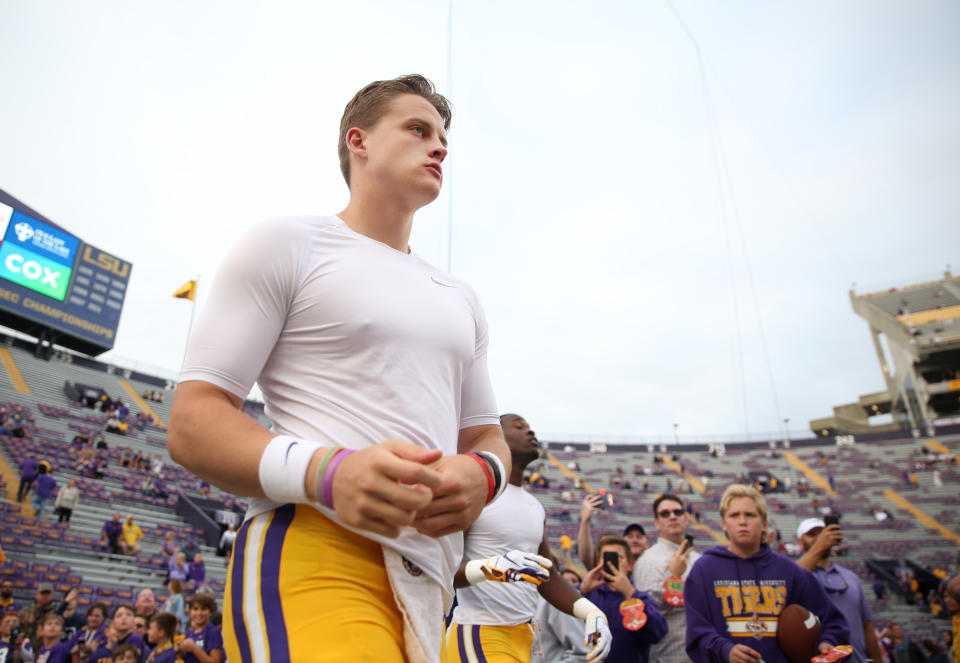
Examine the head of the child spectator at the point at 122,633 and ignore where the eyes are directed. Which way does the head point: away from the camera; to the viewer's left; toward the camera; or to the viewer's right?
toward the camera

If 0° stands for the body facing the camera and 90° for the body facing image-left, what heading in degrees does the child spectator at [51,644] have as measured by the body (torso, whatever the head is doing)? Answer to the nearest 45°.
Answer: approximately 0°

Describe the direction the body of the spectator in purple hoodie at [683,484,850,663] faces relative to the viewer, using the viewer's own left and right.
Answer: facing the viewer

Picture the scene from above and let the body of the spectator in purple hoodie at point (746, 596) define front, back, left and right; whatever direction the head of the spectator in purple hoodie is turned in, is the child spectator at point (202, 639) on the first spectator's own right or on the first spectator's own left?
on the first spectator's own right

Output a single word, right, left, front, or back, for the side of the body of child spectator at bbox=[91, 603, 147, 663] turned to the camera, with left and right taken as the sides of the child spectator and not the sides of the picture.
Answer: front

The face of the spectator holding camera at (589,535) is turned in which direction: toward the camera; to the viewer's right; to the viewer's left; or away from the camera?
toward the camera

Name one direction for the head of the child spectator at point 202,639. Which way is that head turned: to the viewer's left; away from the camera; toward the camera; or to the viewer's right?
toward the camera

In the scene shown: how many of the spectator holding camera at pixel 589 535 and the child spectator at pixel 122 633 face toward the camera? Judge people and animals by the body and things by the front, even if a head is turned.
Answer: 2

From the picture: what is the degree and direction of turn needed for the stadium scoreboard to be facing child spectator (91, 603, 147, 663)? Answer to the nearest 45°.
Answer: approximately 45° to its right

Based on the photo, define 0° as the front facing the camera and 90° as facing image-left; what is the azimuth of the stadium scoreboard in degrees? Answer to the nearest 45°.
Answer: approximately 315°

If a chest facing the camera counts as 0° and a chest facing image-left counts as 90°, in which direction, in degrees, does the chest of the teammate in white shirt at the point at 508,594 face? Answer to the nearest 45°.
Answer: approximately 315°

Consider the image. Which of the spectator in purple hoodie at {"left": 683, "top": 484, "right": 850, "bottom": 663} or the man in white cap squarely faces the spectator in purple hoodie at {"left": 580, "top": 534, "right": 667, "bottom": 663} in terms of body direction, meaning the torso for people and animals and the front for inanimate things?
the man in white cap

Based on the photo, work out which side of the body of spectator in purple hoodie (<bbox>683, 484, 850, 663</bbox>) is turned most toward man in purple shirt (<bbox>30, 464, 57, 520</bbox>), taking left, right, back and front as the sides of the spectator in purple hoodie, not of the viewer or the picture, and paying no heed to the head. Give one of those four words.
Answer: right

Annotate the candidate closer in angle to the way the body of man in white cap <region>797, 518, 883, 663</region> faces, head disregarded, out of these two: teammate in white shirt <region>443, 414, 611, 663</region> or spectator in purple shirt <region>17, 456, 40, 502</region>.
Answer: the teammate in white shirt

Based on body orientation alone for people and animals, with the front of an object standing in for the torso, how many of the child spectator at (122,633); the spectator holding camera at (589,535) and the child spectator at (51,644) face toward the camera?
3

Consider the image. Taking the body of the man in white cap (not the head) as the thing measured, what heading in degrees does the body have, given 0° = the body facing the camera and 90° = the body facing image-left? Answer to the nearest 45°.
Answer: approximately 45°

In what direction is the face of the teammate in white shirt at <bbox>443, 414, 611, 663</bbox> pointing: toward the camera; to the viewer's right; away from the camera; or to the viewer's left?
to the viewer's right

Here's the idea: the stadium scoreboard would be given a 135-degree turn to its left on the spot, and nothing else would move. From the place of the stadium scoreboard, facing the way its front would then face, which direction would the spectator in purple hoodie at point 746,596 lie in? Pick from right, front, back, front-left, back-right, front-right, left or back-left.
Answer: back

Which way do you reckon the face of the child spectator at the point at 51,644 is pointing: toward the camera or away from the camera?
toward the camera

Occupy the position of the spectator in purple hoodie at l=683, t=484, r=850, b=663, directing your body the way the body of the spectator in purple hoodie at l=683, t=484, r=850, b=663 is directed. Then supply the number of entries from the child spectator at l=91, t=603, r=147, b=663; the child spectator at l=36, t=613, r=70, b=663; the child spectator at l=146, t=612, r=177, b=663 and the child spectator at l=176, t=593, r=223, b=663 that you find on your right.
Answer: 4
